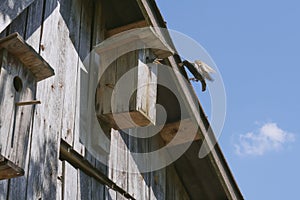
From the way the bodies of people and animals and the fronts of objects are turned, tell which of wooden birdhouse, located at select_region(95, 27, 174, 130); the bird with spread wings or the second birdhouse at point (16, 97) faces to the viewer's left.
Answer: the bird with spread wings

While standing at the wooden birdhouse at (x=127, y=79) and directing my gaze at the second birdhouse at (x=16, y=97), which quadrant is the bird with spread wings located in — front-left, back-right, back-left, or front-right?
back-left

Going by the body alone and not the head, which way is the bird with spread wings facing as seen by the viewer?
to the viewer's left

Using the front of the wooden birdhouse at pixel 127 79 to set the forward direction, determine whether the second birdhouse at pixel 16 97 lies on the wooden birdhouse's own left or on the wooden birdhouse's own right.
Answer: on the wooden birdhouse's own right

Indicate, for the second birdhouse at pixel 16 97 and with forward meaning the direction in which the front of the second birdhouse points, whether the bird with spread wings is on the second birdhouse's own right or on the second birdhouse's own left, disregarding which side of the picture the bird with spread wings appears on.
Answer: on the second birdhouse's own left

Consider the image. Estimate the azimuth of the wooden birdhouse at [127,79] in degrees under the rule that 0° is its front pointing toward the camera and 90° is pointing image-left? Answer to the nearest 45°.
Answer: approximately 315°

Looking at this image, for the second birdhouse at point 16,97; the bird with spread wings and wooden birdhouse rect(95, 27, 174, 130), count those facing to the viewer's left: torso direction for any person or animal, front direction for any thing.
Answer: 1

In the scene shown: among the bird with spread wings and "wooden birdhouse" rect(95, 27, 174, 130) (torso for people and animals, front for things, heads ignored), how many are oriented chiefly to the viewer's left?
1

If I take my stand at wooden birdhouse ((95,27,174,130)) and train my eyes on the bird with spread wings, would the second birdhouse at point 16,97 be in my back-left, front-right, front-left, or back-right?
back-right

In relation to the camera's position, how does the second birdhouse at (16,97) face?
facing the viewer and to the right of the viewer
